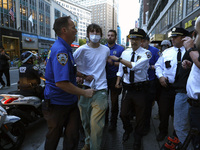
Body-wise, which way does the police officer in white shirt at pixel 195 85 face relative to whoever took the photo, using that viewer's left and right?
facing to the left of the viewer

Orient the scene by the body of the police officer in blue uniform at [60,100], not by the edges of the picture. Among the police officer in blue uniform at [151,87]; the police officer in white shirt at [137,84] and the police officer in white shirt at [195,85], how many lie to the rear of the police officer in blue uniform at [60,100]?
0

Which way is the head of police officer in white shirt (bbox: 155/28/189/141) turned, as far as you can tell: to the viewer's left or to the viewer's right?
to the viewer's left

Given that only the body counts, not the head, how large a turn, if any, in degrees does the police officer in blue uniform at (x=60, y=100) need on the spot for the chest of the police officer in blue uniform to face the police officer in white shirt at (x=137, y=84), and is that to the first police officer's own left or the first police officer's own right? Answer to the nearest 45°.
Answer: approximately 45° to the first police officer's own left

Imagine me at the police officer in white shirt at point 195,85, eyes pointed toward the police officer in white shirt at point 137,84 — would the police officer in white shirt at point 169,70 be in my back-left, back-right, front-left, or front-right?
front-right

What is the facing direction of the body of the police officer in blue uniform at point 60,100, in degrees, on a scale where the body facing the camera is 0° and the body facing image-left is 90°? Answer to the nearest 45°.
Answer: approximately 270°

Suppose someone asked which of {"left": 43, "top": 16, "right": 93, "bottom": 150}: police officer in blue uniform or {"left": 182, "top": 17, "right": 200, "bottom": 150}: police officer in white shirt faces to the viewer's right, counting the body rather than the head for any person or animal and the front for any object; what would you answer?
the police officer in blue uniform

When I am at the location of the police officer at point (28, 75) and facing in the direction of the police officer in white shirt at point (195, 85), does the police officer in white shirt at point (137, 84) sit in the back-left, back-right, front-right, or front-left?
front-left

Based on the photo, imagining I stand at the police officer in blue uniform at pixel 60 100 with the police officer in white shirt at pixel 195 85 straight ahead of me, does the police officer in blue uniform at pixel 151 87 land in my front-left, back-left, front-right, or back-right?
front-left

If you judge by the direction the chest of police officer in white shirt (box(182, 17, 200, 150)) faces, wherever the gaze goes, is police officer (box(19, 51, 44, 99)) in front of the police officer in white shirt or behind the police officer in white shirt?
in front

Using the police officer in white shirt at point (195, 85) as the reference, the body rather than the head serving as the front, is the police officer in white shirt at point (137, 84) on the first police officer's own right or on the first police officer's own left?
on the first police officer's own right

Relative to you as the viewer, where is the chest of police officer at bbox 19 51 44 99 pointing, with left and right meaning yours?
facing away from the viewer and to the right of the viewer

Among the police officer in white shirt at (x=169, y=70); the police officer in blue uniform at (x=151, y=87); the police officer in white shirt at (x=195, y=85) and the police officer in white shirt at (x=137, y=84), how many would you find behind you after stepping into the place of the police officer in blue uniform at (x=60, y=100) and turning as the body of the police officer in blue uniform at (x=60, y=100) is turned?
0

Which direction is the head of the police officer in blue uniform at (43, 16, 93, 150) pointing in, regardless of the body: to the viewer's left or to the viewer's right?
to the viewer's right
